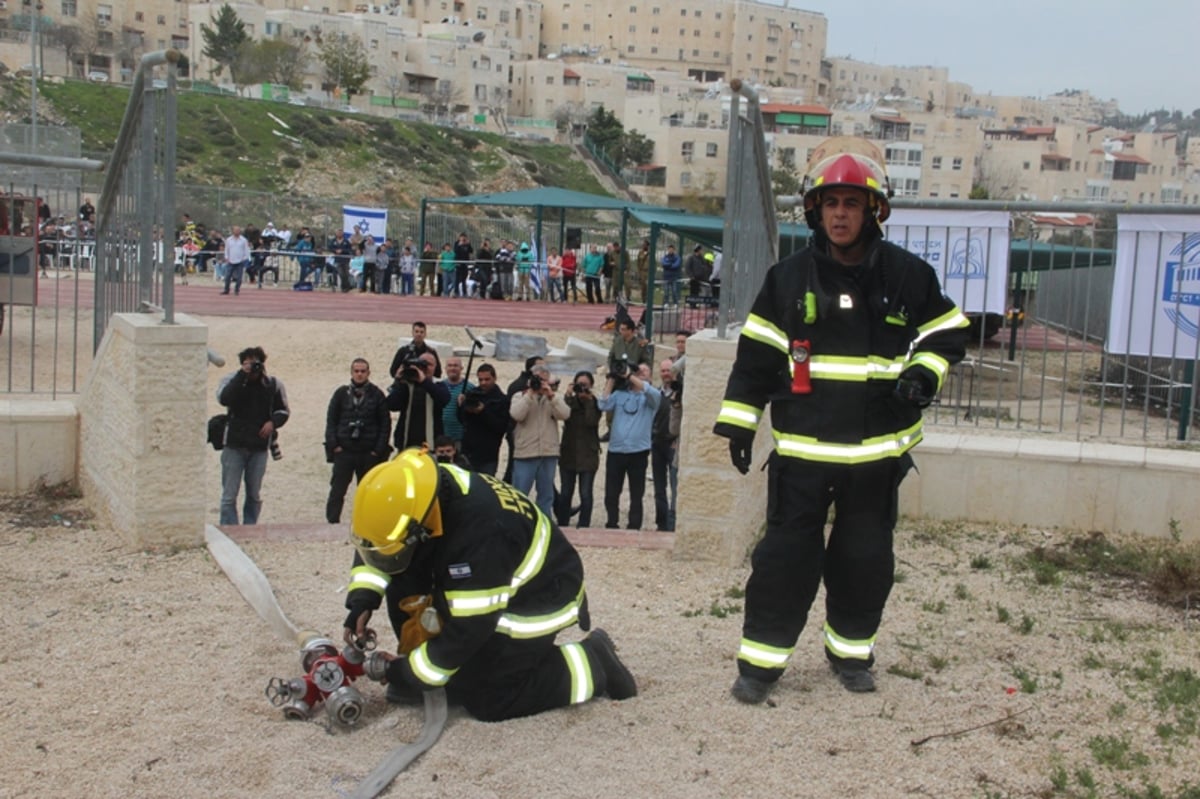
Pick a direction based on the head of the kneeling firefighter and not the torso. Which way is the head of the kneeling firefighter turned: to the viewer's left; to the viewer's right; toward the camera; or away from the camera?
to the viewer's left

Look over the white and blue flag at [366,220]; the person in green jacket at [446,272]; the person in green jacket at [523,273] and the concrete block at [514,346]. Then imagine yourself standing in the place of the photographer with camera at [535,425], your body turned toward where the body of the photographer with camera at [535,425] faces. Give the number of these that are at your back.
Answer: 4

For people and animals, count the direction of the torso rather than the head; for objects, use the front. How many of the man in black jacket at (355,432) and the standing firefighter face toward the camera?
2

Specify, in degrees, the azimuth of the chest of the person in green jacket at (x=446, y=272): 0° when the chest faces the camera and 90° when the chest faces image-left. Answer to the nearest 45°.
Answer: approximately 0°

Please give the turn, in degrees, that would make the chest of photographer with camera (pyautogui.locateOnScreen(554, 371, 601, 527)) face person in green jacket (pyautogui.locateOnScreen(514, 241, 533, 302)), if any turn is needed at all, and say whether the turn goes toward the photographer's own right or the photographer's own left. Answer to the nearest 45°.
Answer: approximately 180°

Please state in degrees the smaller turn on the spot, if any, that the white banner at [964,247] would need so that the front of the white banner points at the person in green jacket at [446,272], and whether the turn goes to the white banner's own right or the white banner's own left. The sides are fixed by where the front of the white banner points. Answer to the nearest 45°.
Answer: approximately 135° to the white banner's own right

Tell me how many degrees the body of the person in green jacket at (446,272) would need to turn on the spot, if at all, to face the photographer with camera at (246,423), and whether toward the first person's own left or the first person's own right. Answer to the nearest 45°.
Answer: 0° — they already face them

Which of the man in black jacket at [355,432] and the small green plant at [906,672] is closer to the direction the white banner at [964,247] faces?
the small green plant

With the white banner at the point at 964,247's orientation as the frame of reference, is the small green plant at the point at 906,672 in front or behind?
in front

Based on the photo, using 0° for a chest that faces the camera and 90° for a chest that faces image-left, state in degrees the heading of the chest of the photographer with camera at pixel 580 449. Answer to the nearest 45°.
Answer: approximately 0°
